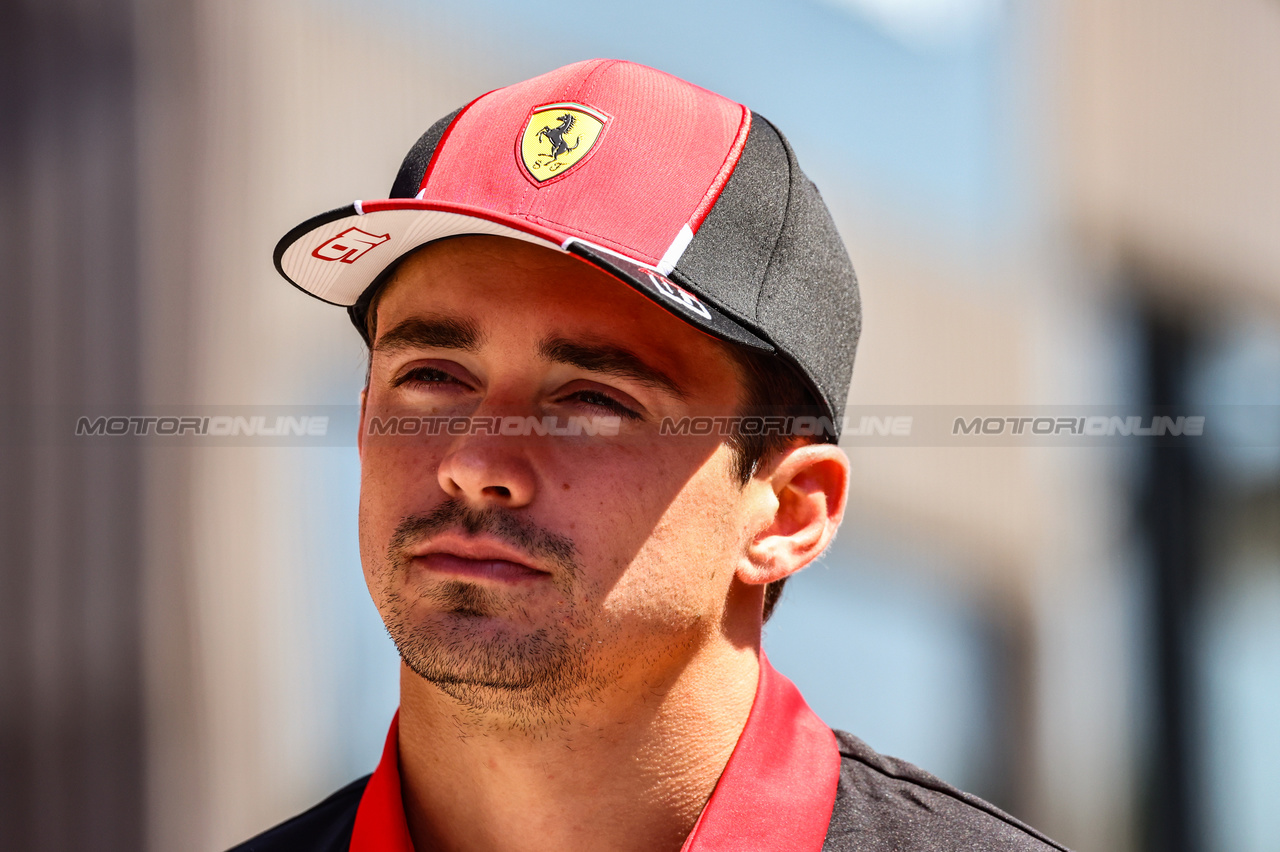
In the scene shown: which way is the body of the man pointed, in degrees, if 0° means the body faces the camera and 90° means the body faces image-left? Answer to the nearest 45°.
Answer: approximately 45°
